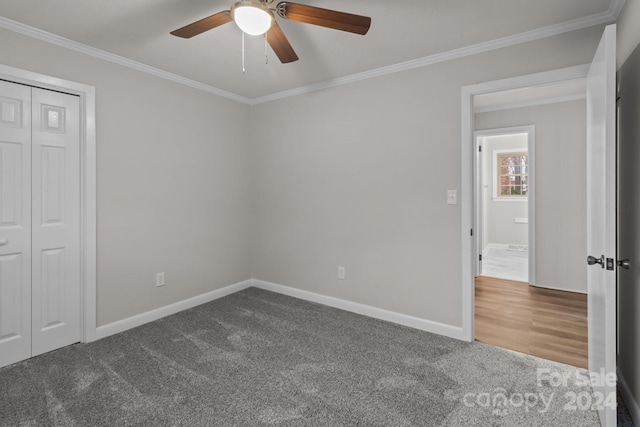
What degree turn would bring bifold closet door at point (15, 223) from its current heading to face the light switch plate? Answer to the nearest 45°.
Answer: approximately 45° to its left

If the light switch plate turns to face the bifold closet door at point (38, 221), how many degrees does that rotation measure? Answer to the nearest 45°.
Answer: approximately 45° to its right

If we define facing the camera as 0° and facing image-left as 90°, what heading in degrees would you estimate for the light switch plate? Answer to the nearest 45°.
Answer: approximately 0°

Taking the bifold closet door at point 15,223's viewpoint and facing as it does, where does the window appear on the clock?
The window is roughly at 9 o'clock from the bifold closet door.

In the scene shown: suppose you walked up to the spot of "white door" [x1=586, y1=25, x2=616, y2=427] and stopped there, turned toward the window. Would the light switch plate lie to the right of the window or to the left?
left

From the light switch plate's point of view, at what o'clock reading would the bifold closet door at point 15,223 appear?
The bifold closet door is roughly at 2 o'clock from the light switch plate.
